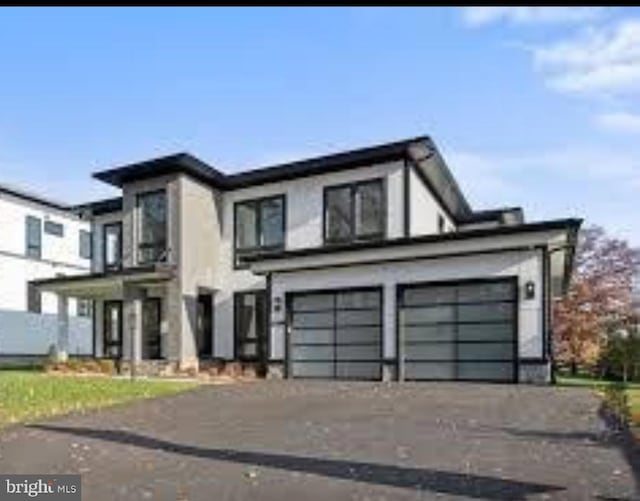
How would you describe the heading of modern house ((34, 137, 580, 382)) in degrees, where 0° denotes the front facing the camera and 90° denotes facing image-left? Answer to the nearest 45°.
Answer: approximately 45°

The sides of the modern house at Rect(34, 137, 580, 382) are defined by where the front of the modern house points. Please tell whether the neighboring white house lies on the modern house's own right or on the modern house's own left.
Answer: on the modern house's own right
